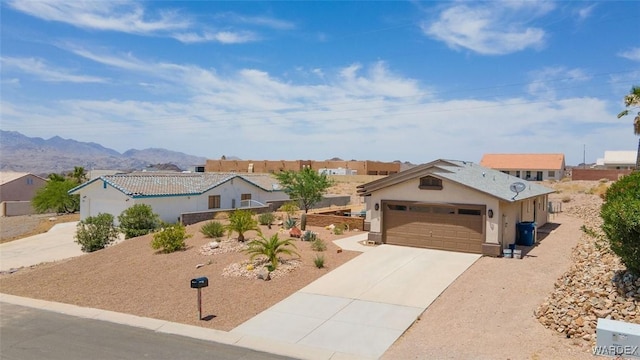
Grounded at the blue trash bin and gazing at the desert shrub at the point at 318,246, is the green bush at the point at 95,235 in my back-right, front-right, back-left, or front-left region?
front-right

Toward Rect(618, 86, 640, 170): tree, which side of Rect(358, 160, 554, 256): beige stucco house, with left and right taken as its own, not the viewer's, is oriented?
back

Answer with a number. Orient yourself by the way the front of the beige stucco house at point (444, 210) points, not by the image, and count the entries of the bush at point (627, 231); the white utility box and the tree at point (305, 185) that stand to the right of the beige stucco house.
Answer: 1

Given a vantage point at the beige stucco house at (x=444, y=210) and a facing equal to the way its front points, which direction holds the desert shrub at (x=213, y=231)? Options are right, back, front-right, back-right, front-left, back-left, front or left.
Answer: front-right

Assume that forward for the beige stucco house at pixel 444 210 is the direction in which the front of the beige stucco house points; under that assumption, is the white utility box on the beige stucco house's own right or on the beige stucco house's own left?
on the beige stucco house's own left

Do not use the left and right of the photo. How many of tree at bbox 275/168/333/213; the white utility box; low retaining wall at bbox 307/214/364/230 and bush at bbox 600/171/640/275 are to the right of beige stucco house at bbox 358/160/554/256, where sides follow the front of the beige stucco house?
2

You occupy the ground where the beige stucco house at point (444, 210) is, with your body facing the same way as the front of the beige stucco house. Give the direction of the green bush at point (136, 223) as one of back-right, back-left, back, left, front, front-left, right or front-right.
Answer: front-right

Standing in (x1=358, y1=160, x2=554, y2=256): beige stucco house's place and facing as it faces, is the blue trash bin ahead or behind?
ahead

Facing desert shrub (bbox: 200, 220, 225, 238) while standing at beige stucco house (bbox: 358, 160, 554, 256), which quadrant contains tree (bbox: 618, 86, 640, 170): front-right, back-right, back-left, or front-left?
back-right

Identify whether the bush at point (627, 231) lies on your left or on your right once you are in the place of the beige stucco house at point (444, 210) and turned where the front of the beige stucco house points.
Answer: on your left

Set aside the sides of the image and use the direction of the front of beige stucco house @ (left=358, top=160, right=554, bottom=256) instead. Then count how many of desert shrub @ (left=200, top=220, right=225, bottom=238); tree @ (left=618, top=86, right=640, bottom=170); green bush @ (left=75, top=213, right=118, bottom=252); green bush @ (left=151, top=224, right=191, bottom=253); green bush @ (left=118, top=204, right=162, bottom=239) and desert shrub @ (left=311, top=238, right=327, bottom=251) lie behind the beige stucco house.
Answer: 1

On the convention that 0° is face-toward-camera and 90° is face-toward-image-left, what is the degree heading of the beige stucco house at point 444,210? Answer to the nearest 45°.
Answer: approximately 45°

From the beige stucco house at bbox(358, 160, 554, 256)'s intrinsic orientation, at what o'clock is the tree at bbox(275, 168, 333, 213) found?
The tree is roughly at 3 o'clock from the beige stucco house.

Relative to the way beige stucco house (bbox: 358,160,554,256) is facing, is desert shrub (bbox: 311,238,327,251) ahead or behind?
ahead

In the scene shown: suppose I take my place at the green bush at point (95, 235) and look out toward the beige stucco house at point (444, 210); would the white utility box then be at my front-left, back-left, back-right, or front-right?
front-right

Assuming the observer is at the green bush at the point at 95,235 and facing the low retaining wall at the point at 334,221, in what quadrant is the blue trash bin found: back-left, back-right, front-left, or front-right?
front-right

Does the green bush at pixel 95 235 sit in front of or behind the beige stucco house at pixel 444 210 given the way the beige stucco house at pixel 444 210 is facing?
in front

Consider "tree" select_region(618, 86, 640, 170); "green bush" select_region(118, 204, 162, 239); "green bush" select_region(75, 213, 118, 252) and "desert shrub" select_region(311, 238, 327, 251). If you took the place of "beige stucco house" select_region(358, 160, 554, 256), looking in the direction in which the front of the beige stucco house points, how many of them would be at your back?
1
